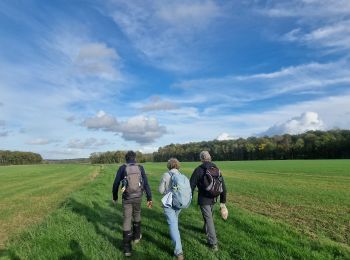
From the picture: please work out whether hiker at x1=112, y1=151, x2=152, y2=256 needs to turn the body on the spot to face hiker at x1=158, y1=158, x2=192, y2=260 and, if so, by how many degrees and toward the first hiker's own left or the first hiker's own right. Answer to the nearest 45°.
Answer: approximately 135° to the first hiker's own right

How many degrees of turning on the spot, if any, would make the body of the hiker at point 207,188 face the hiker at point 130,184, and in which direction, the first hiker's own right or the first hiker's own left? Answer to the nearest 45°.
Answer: approximately 45° to the first hiker's own left

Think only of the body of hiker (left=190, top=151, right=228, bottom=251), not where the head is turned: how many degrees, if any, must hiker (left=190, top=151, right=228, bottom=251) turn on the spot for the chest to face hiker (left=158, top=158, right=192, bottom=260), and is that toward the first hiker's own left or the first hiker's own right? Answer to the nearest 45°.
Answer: approximately 90° to the first hiker's own left

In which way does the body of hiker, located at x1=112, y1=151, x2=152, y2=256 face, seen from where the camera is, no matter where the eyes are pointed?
away from the camera

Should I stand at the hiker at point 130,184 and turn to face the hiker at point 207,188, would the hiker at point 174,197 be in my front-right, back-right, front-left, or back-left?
front-right

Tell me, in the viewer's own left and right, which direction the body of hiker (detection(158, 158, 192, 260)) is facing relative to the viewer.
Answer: facing away from the viewer and to the left of the viewer

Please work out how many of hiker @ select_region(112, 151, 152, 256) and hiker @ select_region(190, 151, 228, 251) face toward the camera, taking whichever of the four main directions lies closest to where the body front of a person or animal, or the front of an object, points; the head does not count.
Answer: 0

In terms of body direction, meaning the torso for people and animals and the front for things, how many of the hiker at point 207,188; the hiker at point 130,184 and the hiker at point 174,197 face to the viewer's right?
0

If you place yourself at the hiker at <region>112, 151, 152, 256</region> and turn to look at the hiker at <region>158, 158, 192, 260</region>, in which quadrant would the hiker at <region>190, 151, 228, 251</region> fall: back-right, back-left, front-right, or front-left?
front-left

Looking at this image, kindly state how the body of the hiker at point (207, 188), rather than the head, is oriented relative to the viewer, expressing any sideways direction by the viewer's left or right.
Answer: facing away from the viewer and to the left of the viewer

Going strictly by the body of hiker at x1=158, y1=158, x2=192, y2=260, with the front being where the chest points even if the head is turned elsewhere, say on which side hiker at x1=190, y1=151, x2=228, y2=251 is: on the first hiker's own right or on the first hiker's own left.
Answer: on the first hiker's own right

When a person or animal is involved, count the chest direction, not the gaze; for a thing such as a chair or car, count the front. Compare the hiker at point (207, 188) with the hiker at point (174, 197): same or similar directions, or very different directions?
same or similar directions

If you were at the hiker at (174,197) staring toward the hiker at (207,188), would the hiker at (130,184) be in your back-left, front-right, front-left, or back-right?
back-left

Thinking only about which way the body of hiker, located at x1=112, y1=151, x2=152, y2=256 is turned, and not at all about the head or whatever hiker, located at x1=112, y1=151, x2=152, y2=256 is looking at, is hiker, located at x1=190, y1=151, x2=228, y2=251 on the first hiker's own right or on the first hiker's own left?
on the first hiker's own right
